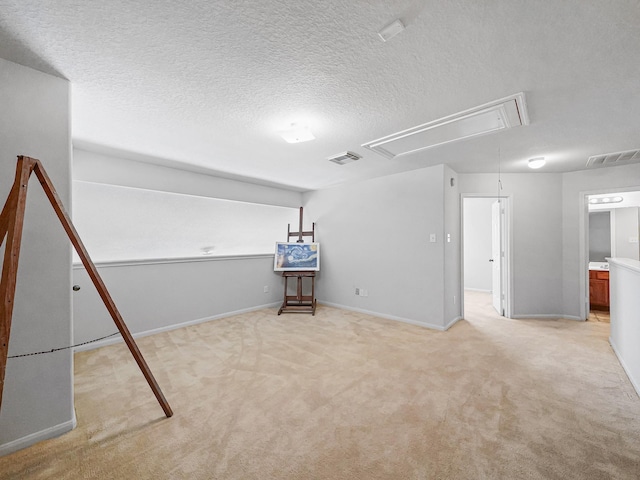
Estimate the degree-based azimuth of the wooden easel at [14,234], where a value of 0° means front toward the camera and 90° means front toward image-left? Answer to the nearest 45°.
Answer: approximately 90°

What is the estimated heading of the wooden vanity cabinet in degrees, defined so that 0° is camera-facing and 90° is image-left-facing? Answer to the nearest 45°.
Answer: approximately 0°

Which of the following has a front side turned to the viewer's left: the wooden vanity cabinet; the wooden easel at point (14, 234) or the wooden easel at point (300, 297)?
the wooden easel at point (14, 234)

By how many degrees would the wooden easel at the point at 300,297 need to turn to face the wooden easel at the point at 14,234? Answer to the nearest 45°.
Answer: approximately 45° to its right

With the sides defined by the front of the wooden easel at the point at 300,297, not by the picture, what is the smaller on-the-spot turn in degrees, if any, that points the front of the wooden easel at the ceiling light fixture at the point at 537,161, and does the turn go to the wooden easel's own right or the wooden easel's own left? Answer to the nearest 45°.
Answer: approximately 45° to the wooden easel's own left

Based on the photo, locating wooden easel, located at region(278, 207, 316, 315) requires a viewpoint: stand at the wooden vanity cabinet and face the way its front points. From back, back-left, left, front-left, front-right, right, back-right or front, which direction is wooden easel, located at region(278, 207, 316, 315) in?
front-right
